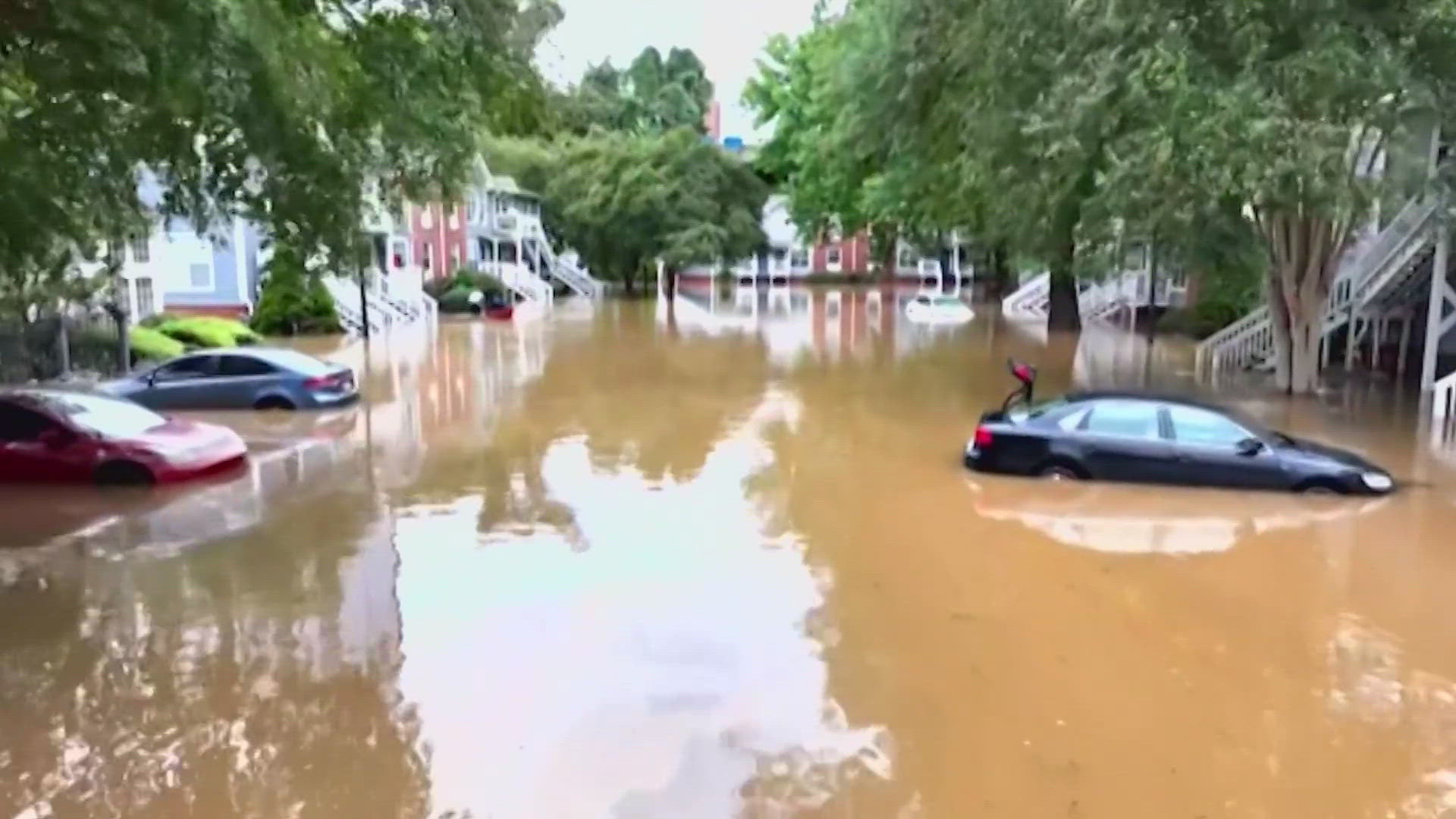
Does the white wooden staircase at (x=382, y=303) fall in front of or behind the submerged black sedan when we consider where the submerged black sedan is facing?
behind

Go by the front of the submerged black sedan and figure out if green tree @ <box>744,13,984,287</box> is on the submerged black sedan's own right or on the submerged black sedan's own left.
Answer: on the submerged black sedan's own left

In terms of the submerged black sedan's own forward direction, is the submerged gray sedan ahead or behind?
behind

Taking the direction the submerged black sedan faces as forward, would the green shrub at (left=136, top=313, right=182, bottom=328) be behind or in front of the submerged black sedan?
behind

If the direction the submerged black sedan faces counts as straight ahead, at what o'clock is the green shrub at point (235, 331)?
The green shrub is roughly at 7 o'clock from the submerged black sedan.

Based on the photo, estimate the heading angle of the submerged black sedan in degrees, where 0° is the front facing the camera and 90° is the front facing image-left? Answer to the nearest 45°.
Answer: approximately 270°

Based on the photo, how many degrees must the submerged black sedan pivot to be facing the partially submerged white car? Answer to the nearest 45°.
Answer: approximately 90° to its left

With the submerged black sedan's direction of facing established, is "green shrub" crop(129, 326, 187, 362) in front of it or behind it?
behind

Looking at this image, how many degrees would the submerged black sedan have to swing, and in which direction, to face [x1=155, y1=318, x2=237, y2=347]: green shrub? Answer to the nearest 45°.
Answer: approximately 180°

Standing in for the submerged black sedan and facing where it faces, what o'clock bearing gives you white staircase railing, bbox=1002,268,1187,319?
The white staircase railing is roughly at 9 o'clock from the submerged black sedan.
